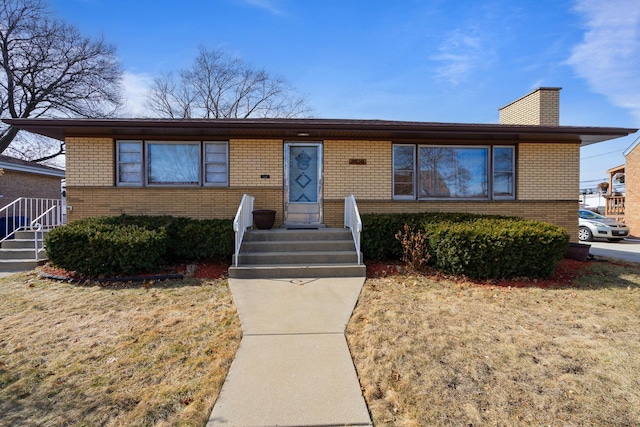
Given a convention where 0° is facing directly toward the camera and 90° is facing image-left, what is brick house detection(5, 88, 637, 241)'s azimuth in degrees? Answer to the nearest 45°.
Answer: approximately 0°

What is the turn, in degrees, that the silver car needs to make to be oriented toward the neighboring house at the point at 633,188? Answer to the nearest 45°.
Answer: approximately 135° to its left

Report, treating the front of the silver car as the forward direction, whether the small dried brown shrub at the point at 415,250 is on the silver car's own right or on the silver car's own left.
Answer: on the silver car's own right

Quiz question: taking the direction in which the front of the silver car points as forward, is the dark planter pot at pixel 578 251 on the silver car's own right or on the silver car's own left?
on the silver car's own right

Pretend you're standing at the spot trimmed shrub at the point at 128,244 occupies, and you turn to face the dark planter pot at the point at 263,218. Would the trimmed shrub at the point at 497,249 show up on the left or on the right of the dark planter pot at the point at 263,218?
right

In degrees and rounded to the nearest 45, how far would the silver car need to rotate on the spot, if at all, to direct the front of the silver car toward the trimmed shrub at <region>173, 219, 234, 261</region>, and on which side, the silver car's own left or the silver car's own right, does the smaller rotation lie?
approximately 45° to the silver car's own right

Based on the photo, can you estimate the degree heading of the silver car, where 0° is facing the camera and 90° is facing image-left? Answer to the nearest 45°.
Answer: approximately 315°

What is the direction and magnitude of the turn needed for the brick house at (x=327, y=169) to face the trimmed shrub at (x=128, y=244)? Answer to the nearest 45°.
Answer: approximately 45° to its right
